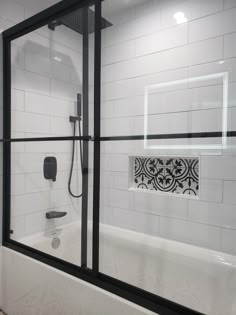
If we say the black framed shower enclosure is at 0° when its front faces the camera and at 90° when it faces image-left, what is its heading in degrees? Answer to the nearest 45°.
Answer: approximately 45°
